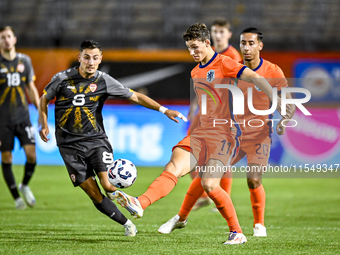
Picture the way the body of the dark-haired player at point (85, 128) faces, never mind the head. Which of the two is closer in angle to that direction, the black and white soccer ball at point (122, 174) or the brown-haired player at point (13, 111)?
the black and white soccer ball

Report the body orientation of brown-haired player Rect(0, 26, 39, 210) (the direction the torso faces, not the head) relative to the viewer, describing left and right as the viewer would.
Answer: facing the viewer

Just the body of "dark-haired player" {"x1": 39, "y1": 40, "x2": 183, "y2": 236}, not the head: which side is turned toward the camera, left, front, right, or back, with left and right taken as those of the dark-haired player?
front

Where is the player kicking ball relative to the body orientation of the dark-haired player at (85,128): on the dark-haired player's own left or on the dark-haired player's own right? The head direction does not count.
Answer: on the dark-haired player's own left

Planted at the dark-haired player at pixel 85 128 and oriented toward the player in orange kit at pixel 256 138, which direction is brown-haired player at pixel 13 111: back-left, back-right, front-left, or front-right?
back-left

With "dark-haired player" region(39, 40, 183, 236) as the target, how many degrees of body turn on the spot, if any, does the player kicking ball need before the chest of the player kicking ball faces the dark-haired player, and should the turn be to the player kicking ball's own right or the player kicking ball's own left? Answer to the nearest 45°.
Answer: approximately 45° to the player kicking ball's own right

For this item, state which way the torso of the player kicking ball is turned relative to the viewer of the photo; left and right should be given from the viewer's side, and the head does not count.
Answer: facing the viewer and to the left of the viewer

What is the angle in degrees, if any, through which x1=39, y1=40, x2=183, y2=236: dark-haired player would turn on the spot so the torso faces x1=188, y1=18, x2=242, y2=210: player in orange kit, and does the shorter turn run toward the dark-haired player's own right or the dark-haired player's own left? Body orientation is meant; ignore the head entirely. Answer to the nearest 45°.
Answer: approximately 135° to the dark-haired player's own left

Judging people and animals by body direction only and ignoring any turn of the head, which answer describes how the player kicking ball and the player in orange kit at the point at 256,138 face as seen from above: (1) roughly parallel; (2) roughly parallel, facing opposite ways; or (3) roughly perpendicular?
roughly parallel

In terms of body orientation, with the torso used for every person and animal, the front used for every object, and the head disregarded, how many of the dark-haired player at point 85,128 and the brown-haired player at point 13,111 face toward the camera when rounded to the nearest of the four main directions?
2

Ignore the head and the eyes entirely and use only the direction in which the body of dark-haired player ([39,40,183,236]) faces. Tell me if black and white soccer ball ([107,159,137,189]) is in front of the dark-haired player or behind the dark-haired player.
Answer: in front
